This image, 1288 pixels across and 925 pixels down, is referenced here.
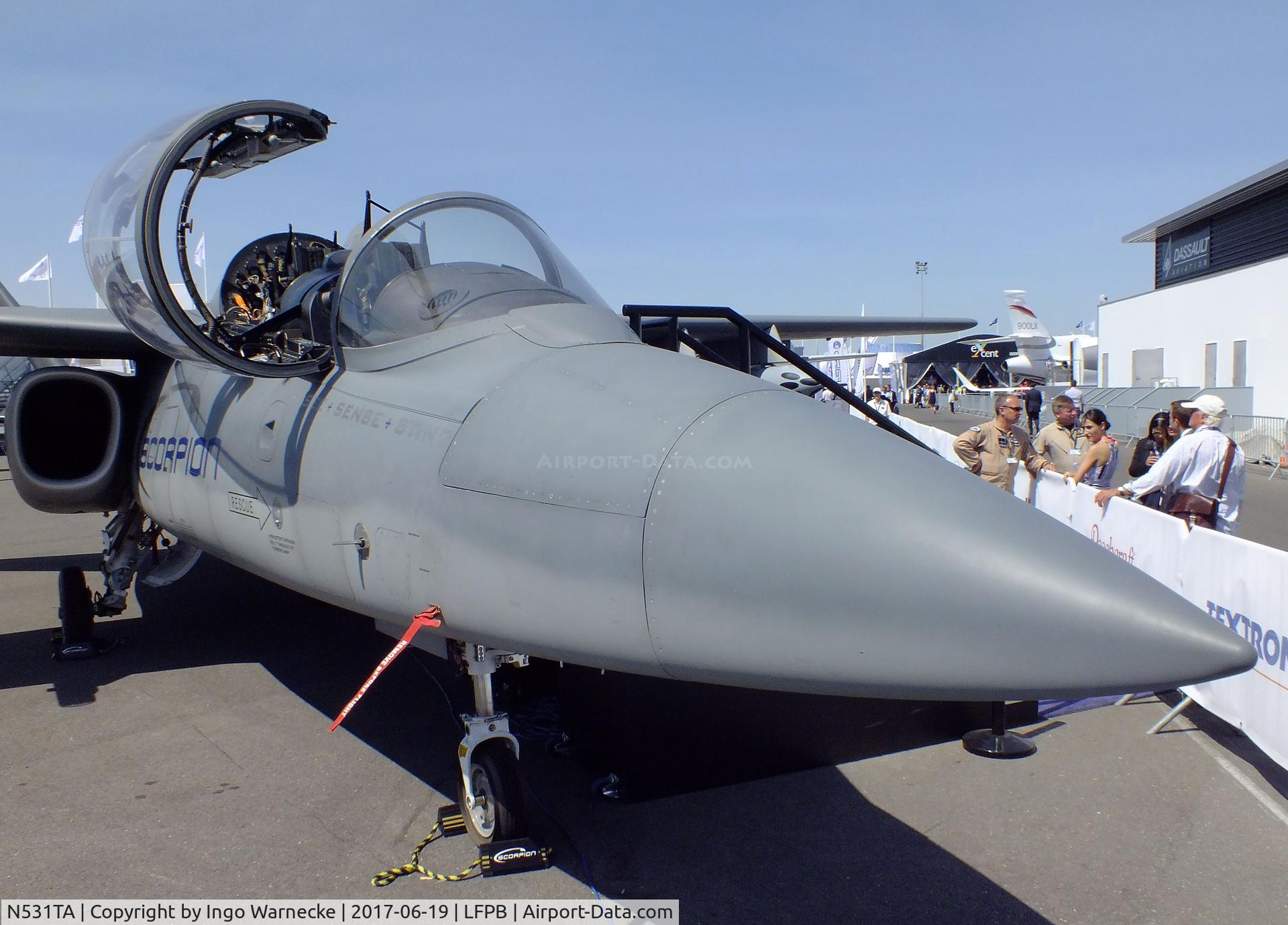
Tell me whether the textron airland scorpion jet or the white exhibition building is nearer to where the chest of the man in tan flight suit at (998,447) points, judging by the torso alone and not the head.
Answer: the textron airland scorpion jet

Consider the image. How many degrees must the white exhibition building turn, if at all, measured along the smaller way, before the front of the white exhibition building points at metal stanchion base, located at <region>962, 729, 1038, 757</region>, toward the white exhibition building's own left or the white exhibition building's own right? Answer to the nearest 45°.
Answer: approximately 45° to the white exhibition building's own left

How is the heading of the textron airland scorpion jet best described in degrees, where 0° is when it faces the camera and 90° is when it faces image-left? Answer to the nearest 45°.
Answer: approximately 315°

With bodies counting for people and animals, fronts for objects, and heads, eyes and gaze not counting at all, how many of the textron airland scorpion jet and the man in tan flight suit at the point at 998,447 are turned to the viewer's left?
0

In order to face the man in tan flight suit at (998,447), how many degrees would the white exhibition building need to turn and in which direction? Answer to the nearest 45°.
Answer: approximately 45° to its left

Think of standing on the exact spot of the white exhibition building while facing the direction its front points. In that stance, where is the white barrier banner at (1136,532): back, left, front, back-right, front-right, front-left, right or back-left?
front-left

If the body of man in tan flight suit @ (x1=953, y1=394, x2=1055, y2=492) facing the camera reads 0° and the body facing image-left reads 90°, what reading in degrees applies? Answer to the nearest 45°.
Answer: approximately 315°

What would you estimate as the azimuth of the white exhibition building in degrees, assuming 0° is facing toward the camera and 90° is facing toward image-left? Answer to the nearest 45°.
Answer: approximately 45°

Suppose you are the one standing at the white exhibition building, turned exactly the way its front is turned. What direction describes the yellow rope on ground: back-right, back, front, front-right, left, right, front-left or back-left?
front-left
